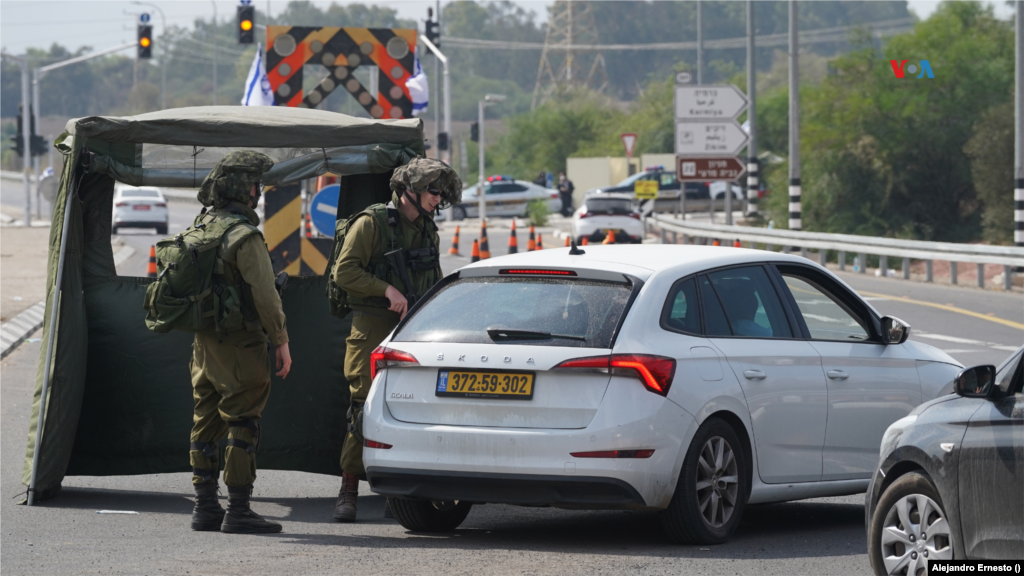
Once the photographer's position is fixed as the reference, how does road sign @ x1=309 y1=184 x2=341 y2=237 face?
facing the viewer

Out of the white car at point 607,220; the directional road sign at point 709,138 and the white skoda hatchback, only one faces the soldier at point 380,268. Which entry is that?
the directional road sign

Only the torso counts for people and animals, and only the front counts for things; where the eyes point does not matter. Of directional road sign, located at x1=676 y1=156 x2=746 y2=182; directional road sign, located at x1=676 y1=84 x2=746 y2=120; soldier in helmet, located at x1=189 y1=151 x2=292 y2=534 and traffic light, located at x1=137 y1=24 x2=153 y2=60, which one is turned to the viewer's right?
the soldier in helmet

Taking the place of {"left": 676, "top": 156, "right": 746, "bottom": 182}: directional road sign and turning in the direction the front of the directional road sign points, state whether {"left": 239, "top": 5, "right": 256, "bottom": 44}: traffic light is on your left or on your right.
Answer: on your right

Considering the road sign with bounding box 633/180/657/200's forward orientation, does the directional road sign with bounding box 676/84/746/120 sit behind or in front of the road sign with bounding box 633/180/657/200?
in front

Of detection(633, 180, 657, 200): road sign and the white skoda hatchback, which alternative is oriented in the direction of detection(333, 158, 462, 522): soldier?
the road sign

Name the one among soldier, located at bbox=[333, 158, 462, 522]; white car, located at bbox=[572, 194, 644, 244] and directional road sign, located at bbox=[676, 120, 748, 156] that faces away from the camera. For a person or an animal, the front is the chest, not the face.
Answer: the white car

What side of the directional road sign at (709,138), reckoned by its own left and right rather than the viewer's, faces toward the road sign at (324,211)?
front

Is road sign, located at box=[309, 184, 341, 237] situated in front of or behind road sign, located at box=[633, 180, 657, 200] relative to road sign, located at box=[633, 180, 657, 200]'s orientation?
in front

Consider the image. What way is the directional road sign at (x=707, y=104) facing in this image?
toward the camera

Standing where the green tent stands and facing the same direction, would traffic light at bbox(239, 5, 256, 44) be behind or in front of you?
behind

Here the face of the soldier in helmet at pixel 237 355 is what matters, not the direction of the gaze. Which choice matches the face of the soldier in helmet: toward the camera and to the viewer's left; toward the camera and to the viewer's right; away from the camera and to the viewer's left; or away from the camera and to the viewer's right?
away from the camera and to the viewer's right

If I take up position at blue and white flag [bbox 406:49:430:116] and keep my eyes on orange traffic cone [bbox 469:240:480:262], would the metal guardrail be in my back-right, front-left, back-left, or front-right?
front-right

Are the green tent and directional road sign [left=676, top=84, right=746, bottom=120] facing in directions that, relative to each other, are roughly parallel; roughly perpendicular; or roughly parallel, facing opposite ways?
roughly parallel

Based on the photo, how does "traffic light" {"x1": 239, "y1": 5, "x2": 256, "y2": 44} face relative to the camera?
toward the camera

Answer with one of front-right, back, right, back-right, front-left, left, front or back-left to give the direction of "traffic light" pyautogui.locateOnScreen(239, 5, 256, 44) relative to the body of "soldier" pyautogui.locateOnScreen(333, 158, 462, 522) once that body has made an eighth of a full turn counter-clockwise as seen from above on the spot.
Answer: left

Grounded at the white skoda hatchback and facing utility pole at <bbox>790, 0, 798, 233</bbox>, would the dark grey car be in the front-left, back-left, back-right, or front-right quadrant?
back-right

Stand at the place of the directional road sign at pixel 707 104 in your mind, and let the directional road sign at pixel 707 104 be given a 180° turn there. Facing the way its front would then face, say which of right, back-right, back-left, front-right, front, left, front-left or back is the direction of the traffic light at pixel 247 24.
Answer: left

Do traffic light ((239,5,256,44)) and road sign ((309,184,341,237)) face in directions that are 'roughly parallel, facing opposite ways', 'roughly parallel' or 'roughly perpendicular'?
roughly parallel

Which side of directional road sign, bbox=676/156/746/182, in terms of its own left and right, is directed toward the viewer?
front

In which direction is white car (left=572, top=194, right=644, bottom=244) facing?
away from the camera

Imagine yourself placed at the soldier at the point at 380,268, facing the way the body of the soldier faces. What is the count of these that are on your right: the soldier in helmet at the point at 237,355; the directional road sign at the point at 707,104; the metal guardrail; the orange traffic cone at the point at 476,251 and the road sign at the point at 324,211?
1
